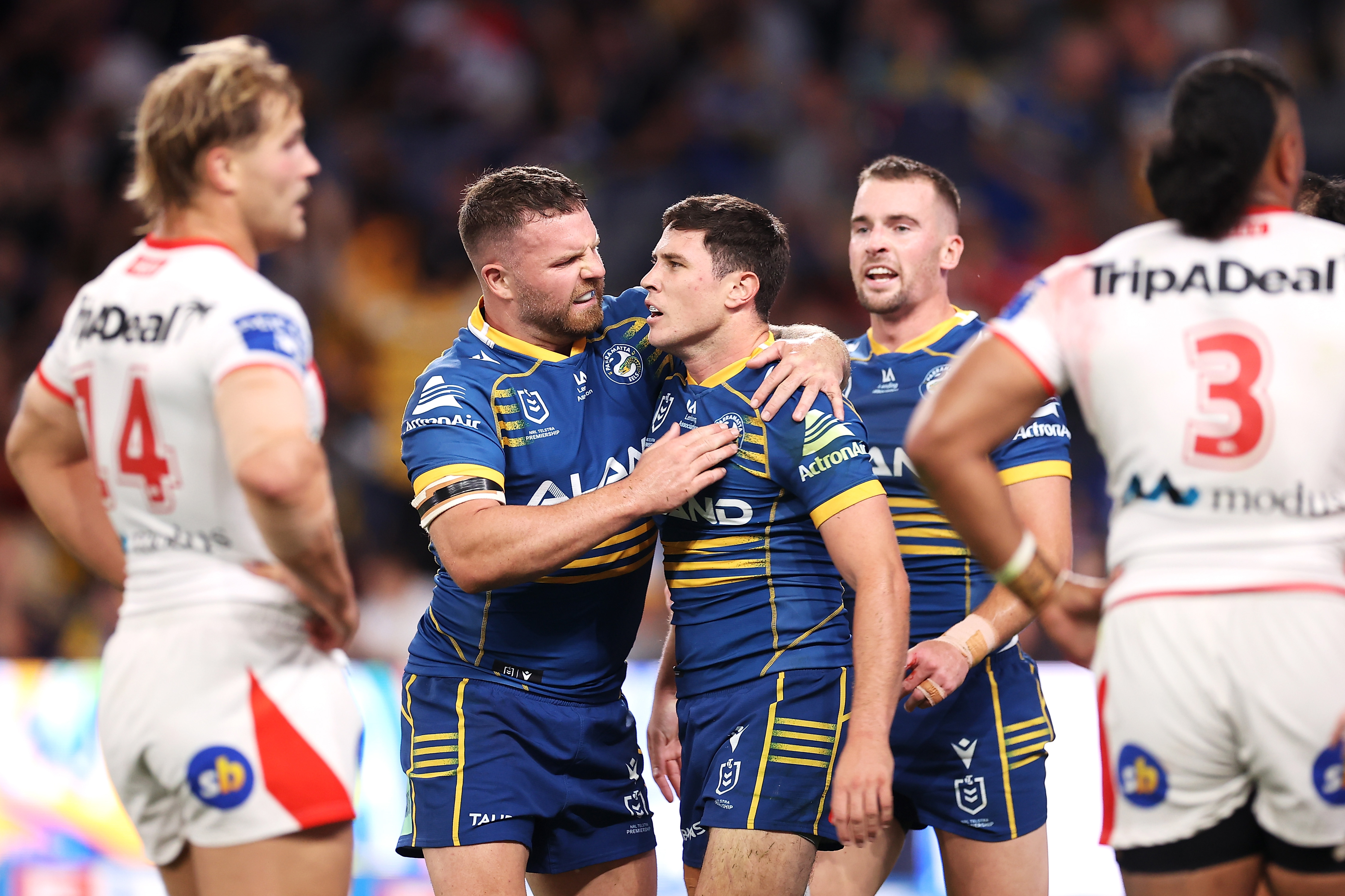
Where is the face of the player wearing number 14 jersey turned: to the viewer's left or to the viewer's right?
to the viewer's right

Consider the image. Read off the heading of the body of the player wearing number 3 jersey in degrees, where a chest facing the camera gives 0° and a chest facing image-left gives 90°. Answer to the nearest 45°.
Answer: approximately 180°

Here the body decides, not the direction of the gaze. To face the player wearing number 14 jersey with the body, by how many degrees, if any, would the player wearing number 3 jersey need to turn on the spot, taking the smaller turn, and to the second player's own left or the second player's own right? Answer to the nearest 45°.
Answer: approximately 90° to the second player's own left

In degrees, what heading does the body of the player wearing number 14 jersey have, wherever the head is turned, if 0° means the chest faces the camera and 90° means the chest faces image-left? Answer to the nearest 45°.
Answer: approximately 225°

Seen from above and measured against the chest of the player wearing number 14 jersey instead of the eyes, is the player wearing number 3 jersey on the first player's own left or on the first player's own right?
on the first player's own right
